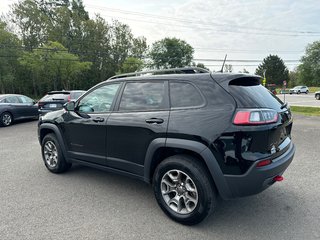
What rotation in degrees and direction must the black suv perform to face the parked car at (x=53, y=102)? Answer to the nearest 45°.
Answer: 0° — it already faces it

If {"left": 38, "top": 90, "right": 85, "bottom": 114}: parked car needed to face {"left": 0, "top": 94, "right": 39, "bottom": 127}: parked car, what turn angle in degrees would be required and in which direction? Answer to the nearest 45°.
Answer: approximately 90° to its left

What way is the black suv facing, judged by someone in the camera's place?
facing away from the viewer and to the left of the viewer

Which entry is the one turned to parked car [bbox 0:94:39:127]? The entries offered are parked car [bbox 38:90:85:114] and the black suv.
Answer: the black suv

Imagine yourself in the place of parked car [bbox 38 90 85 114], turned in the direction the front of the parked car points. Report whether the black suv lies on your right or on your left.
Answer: on your right

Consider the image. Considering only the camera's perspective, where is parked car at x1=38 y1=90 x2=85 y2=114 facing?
facing away from the viewer and to the right of the viewer

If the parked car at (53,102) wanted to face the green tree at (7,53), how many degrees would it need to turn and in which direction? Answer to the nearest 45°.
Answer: approximately 45° to its left
